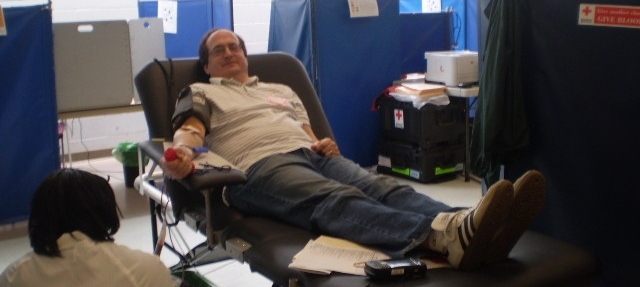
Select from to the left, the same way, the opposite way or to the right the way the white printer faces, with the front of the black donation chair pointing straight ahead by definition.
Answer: to the right

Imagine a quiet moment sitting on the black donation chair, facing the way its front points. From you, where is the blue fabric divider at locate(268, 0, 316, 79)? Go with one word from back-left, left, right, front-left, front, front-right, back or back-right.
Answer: back-left

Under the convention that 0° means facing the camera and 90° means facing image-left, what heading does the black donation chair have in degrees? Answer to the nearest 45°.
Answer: approximately 315°

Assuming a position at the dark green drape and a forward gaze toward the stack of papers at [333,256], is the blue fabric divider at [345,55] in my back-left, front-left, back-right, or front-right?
back-right

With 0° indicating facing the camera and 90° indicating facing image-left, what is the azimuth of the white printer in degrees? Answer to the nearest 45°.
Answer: approximately 45°

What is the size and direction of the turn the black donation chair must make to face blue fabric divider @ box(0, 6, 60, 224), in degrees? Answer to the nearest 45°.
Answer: approximately 180°

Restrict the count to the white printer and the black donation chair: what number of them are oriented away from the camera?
0

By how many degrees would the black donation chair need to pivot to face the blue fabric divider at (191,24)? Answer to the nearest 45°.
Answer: approximately 135° to its left

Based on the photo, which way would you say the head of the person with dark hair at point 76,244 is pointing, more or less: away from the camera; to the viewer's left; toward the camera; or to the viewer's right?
away from the camera
